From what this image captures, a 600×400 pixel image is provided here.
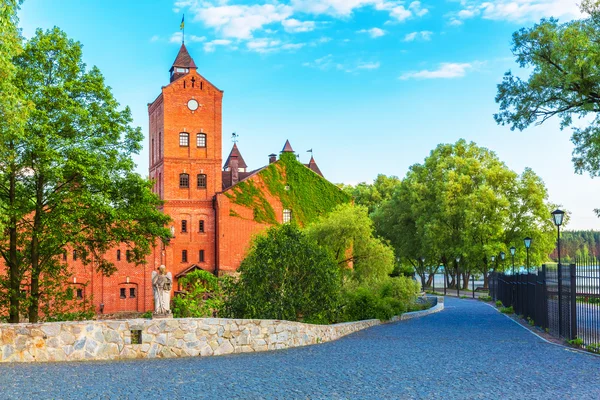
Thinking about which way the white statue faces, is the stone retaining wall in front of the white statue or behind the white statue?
in front

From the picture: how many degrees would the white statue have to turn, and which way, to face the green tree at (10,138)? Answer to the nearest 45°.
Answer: approximately 90° to its right

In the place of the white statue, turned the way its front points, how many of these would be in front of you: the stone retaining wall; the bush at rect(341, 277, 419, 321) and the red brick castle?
1

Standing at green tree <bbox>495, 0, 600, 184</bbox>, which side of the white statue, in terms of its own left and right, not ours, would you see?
left

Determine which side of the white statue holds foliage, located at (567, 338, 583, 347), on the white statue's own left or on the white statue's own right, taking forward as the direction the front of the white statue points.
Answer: on the white statue's own left

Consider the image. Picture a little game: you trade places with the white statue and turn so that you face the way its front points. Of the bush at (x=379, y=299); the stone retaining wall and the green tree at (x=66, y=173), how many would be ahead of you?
1

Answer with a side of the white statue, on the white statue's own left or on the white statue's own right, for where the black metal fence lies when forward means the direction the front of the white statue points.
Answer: on the white statue's own left

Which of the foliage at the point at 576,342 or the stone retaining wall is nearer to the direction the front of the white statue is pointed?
the stone retaining wall

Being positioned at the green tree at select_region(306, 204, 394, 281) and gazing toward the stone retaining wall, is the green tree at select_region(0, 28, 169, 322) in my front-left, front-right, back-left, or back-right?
front-right

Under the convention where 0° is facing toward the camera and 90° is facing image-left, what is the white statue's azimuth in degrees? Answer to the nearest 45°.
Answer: approximately 0°

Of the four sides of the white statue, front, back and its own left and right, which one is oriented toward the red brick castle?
back
